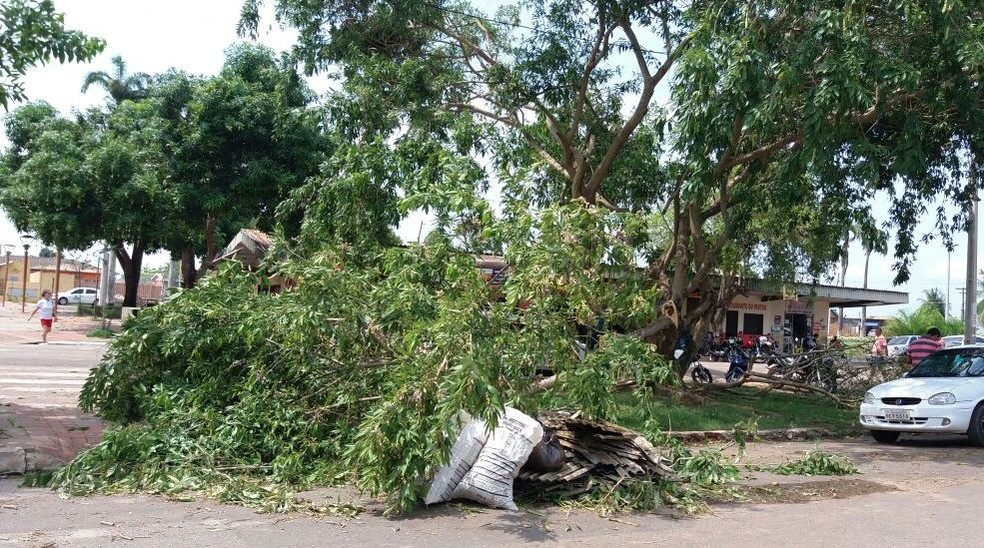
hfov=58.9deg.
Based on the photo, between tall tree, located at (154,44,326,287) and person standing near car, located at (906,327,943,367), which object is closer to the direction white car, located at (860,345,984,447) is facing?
the tall tree

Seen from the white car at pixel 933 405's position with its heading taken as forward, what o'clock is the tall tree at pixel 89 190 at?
The tall tree is roughly at 2 o'clock from the white car.

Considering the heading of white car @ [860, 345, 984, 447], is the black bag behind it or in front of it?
in front

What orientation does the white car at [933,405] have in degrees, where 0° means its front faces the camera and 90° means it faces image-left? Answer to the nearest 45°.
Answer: approximately 45°

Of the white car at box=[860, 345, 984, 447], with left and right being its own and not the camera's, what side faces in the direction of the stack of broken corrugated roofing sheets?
front

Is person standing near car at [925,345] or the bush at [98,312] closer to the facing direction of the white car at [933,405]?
the bush

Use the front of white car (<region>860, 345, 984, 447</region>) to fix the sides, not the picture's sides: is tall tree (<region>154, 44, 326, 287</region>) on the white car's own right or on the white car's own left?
on the white car's own right

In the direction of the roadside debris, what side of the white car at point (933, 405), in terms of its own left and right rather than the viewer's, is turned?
front

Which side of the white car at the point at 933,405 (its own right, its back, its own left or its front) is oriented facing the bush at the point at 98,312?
right

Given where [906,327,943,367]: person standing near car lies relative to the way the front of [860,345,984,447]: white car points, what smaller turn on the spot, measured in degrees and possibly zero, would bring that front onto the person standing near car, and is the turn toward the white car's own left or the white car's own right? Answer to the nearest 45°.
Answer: approximately 135° to the white car's own right

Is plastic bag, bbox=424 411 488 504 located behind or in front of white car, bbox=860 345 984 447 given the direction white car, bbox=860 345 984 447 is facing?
in front

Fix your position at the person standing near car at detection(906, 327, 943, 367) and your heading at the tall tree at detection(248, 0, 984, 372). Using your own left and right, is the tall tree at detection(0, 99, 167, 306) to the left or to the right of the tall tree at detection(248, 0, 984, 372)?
right

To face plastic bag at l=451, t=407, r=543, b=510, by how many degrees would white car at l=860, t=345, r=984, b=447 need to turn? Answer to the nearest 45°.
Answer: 0° — it already faces it
